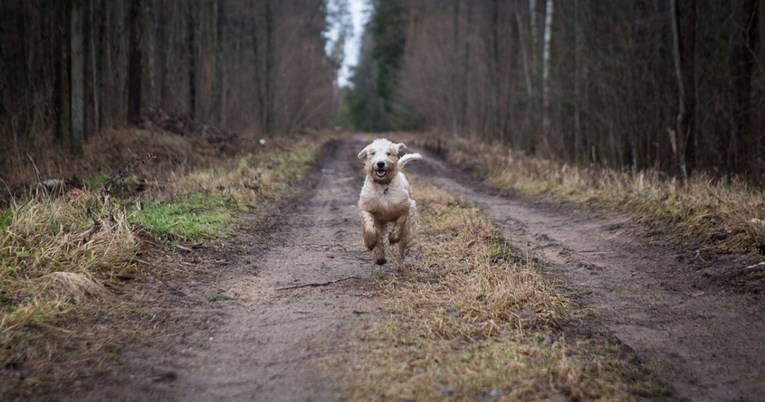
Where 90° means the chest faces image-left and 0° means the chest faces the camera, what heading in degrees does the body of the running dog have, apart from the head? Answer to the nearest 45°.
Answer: approximately 0°
